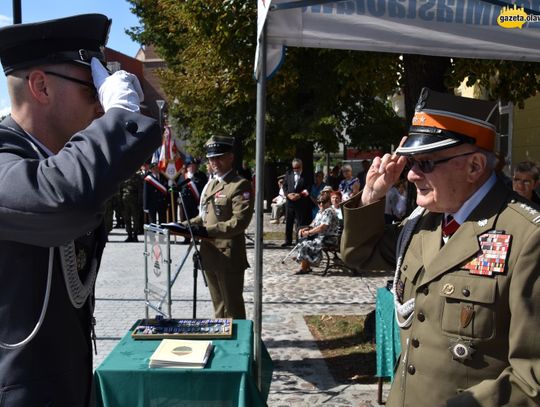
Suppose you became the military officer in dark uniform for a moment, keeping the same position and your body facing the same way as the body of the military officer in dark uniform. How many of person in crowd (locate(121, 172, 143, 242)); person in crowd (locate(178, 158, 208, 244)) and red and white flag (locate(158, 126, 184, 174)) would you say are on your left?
3

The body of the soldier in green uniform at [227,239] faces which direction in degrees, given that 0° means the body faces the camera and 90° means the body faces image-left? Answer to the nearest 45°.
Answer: approximately 45°

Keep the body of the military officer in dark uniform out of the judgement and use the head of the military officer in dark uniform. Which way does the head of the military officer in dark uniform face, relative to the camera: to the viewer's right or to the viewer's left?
to the viewer's right

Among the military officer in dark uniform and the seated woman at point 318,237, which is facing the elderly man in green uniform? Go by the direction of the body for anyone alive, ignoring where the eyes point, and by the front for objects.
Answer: the military officer in dark uniform

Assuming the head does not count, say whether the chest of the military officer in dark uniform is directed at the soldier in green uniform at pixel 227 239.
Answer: no

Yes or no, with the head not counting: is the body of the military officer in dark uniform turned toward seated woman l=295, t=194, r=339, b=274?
no

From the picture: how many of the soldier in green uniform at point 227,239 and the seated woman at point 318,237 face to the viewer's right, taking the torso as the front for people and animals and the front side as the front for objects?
0

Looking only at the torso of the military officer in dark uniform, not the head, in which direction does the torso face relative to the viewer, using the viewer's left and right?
facing to the right of the viewer

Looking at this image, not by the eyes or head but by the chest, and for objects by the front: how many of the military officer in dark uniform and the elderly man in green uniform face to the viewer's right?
1

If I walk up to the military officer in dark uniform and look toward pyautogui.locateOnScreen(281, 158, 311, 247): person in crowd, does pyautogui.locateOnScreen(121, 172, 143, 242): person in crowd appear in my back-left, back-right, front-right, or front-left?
front-left

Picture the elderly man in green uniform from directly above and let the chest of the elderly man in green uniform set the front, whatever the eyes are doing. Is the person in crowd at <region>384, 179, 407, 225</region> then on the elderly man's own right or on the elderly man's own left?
on the elderly man's own right

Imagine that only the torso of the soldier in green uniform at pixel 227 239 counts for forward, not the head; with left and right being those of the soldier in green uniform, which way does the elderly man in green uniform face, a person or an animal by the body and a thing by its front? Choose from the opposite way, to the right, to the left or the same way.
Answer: the same way

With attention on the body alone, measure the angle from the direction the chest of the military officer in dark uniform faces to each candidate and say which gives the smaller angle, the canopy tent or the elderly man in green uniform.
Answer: the elderly man in green uniform

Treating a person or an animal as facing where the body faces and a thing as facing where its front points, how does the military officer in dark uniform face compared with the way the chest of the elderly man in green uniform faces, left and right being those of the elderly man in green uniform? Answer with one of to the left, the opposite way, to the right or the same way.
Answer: the opposite way
